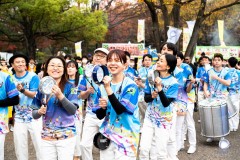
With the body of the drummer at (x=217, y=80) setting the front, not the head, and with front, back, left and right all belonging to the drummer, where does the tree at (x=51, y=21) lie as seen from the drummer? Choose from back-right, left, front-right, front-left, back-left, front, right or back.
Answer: back-right

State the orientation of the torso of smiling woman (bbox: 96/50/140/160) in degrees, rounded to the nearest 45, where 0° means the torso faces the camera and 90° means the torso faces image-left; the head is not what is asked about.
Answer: approximately 45°

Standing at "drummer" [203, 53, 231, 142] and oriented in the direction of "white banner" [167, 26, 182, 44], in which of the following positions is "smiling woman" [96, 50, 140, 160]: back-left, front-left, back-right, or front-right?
back-left

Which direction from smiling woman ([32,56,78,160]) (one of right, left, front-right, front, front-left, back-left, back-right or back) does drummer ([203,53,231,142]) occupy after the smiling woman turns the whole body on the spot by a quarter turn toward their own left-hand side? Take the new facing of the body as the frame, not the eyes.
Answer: front-left

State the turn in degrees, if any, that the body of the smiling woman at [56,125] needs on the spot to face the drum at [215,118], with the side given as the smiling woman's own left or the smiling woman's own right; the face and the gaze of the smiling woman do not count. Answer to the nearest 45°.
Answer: approximately 135° to the smiling woman's own left

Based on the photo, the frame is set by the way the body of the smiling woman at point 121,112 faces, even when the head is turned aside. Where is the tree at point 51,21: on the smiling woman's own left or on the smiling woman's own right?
on the smiling woman's own right

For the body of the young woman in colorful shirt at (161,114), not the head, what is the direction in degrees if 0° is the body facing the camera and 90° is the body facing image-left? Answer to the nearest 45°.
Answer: approximately 45°

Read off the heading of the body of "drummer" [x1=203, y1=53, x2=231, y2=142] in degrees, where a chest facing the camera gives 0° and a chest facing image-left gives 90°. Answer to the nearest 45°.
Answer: approximately 0°

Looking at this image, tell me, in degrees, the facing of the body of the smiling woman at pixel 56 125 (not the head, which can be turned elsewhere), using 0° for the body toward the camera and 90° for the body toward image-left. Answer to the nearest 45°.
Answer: approximately 0°

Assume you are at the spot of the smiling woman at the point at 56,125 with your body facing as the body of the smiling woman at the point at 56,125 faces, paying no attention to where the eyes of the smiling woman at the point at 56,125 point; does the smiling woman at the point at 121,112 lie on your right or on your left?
on your left
